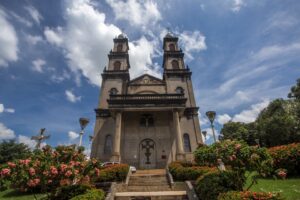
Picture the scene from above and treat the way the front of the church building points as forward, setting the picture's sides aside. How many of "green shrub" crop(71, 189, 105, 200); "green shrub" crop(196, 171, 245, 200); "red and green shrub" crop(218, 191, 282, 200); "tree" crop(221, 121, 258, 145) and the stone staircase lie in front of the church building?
4

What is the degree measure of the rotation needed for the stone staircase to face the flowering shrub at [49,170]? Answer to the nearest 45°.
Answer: approximately 45° to its right

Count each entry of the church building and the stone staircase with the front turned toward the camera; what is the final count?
2

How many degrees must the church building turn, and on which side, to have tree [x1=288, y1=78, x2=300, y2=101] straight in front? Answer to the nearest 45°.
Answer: approximately 90° to its left

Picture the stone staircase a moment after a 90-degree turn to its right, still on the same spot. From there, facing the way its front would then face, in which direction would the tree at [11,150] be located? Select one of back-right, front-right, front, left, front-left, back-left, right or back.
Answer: front-right

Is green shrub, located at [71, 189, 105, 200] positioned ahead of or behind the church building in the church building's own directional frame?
ahead

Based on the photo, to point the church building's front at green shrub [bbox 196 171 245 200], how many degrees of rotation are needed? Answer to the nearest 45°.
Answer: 0° — it already faces it

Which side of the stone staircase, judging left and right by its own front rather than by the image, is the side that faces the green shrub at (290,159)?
left

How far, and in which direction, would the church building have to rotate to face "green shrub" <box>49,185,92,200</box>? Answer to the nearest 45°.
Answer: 0° — it already faces it

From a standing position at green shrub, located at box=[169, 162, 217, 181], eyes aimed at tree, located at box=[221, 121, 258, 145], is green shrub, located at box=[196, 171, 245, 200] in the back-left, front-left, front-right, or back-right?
back-right

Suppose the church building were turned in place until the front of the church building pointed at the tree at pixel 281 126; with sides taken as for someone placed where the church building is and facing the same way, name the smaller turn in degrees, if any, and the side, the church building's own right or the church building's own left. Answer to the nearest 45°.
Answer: approximately 90° to the church building's own left

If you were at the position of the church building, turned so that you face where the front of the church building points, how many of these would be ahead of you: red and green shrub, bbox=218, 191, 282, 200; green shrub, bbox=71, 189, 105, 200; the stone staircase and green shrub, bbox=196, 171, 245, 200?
4

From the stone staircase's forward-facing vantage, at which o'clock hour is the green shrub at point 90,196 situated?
The green shrub is roughly at 1 o'clock from the stone staircase.

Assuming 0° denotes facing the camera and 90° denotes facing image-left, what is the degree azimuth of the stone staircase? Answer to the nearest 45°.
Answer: approximately 0°

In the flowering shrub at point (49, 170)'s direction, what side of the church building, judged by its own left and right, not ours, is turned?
front

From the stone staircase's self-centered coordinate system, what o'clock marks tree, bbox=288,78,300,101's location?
The tree is roughly at 8 o'clock from the stone staircase.
